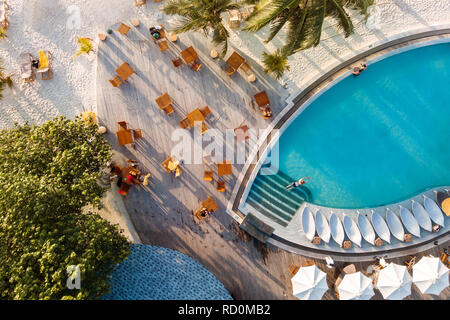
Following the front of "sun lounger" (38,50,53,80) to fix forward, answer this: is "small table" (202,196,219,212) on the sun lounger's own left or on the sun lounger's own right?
on the sun lounger's own left

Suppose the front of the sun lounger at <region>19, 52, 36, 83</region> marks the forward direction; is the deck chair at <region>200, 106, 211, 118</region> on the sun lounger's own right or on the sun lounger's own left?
on the sun lounger's own left

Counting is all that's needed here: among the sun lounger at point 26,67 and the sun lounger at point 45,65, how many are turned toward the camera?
2

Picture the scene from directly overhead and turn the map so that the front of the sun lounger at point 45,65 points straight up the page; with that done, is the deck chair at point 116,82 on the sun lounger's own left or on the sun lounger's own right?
on the sun lounger's own left
